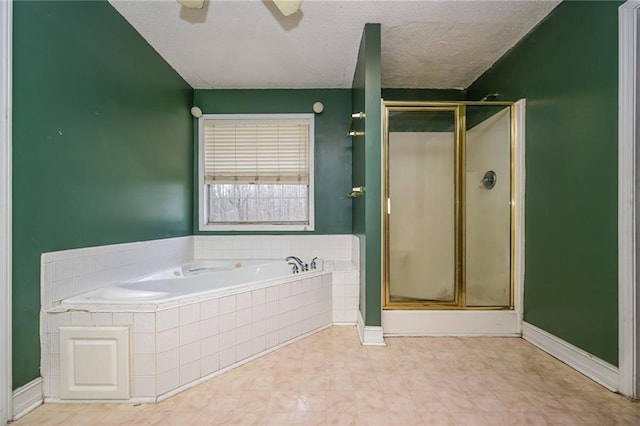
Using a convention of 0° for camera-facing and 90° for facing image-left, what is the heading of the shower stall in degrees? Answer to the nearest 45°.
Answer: approximately 0°

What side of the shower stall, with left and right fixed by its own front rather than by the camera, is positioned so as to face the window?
right

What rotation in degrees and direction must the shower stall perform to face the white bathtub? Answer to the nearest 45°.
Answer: approximately 45° to its right
